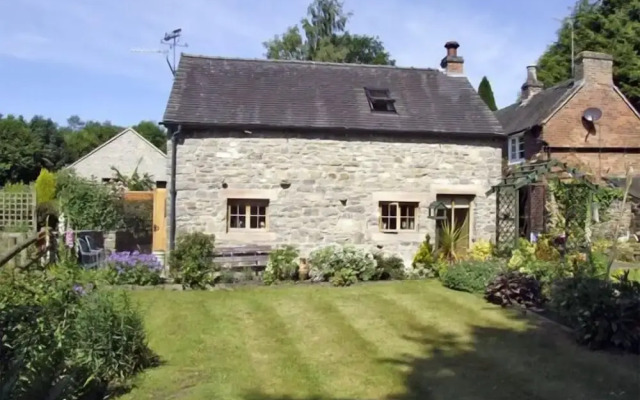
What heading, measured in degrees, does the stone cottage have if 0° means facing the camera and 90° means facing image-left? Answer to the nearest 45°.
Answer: approximately 0°

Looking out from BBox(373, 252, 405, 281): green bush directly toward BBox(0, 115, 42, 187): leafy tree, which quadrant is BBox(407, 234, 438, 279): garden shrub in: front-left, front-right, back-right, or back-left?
back-right

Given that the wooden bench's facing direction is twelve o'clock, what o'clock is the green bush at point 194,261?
The green bush is roughly at 2 o'clock from the wooden bench.

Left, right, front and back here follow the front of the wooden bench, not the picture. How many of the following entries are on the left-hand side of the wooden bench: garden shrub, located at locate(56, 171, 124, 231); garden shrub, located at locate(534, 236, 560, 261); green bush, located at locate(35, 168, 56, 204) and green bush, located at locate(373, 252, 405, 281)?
2

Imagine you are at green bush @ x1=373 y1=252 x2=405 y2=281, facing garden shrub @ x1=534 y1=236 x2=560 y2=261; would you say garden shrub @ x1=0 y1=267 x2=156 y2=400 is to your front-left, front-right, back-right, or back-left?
back-right

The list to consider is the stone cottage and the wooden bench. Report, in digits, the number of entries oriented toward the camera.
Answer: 2

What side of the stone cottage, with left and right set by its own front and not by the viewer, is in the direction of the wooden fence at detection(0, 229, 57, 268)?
right

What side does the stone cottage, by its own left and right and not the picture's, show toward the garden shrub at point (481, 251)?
left

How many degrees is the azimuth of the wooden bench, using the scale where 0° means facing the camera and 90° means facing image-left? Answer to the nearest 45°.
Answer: approximately 0°
